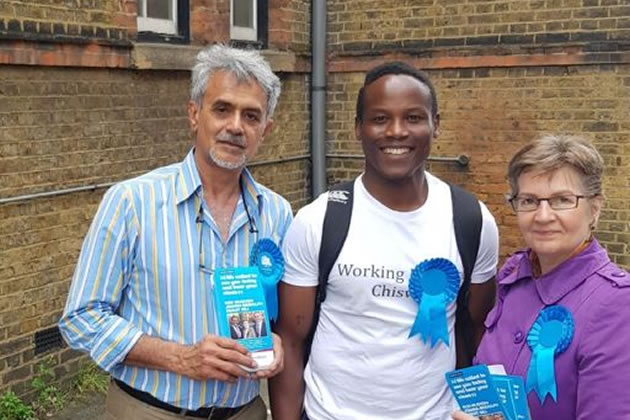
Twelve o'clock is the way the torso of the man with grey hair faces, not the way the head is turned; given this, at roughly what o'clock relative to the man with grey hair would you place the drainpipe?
The drainpipe is roughly at 8 o'clock from the man with grey hair.

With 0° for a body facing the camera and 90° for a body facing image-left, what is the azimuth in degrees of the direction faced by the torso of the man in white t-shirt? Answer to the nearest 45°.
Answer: approximately 0°

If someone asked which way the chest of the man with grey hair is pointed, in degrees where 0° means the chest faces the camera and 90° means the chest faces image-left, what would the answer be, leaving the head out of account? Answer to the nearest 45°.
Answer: approximately 315°

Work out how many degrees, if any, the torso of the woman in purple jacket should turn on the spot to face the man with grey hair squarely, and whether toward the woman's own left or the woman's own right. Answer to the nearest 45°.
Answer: approximately 45° to the woman's own right

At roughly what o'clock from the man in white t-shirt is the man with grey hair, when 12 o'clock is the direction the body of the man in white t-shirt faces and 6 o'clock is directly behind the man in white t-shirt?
The man with grey hair is roughly at 3 o'clock from the man in white t-shirt.

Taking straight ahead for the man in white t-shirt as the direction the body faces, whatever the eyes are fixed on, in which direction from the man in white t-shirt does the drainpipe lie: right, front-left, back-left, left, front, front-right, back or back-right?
back

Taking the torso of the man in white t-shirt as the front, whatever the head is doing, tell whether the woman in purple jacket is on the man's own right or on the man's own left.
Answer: on the man's own left
